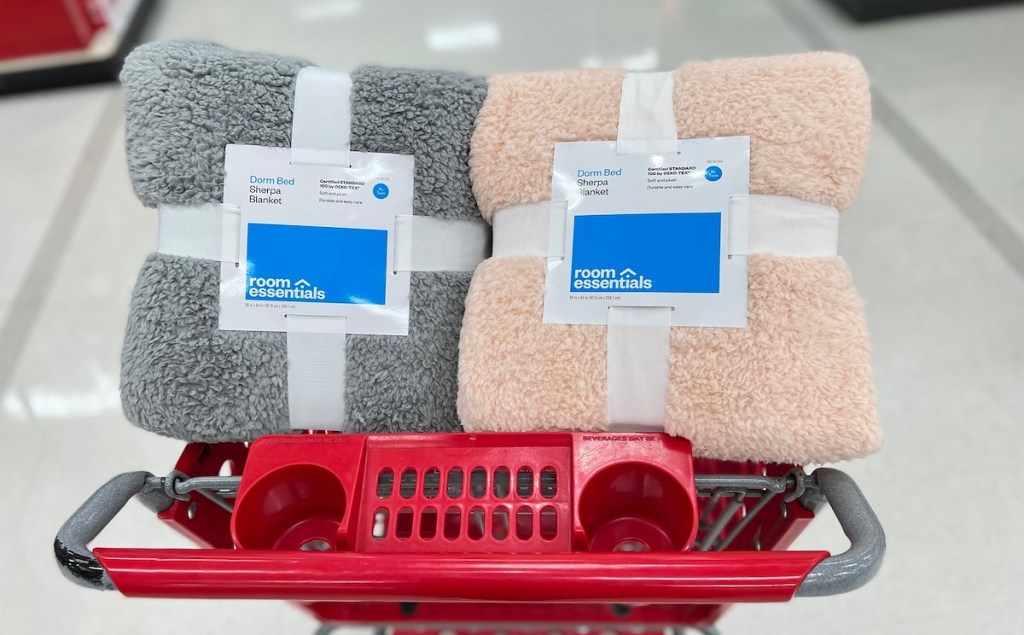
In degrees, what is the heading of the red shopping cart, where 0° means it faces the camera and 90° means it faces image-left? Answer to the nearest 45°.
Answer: approximately 180°
